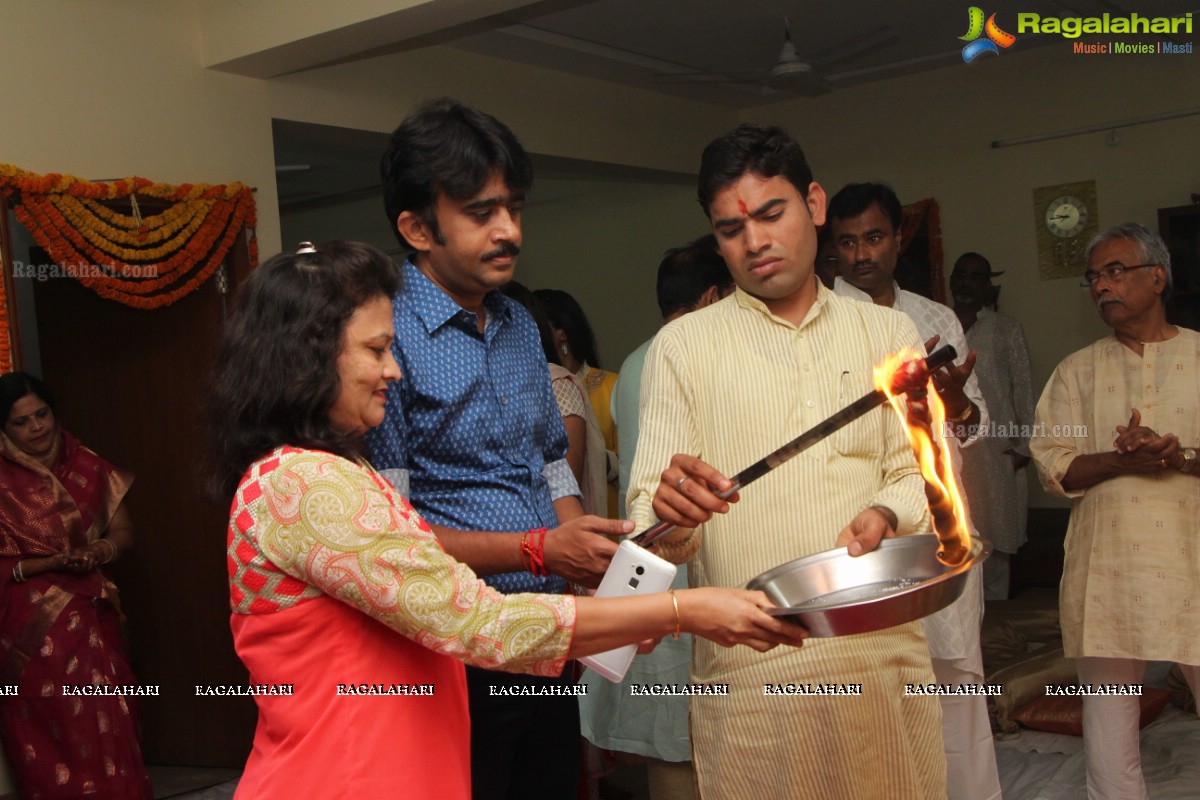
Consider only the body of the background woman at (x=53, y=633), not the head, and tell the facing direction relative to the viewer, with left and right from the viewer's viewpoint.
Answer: facing the viewer and to the right of the viewer

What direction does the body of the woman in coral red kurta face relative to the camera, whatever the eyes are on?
to the viewer's right

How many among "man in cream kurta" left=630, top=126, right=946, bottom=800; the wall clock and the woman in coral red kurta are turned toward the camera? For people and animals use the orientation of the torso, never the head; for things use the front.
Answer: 2

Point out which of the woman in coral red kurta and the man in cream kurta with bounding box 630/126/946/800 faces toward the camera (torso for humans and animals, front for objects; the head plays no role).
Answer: the man in cream kurta

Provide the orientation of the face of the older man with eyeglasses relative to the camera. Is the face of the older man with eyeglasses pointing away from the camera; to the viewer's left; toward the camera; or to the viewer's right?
to the viewer's left

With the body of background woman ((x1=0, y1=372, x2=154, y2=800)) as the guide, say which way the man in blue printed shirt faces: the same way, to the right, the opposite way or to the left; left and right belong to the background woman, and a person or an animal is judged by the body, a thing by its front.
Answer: the same way

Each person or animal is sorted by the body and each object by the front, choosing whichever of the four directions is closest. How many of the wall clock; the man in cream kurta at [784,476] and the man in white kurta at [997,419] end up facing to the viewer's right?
0

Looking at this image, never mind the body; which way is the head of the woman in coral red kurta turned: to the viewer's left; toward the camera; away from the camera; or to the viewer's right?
to the viewer's right

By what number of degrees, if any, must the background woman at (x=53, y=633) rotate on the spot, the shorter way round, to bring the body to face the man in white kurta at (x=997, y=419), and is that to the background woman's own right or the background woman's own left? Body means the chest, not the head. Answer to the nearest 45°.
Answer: approximately 45° to the background woman's own left

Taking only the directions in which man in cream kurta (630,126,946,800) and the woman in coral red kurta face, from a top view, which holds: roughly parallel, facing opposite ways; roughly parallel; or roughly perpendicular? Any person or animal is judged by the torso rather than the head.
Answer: roughly perpendicular

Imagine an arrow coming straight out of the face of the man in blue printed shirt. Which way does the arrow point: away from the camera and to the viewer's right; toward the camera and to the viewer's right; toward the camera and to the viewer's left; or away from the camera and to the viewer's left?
toward the camera and to the viewer's right

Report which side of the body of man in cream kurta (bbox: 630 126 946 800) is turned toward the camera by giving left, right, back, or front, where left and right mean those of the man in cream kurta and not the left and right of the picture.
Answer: front

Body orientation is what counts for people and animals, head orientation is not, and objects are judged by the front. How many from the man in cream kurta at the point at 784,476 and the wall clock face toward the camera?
2
